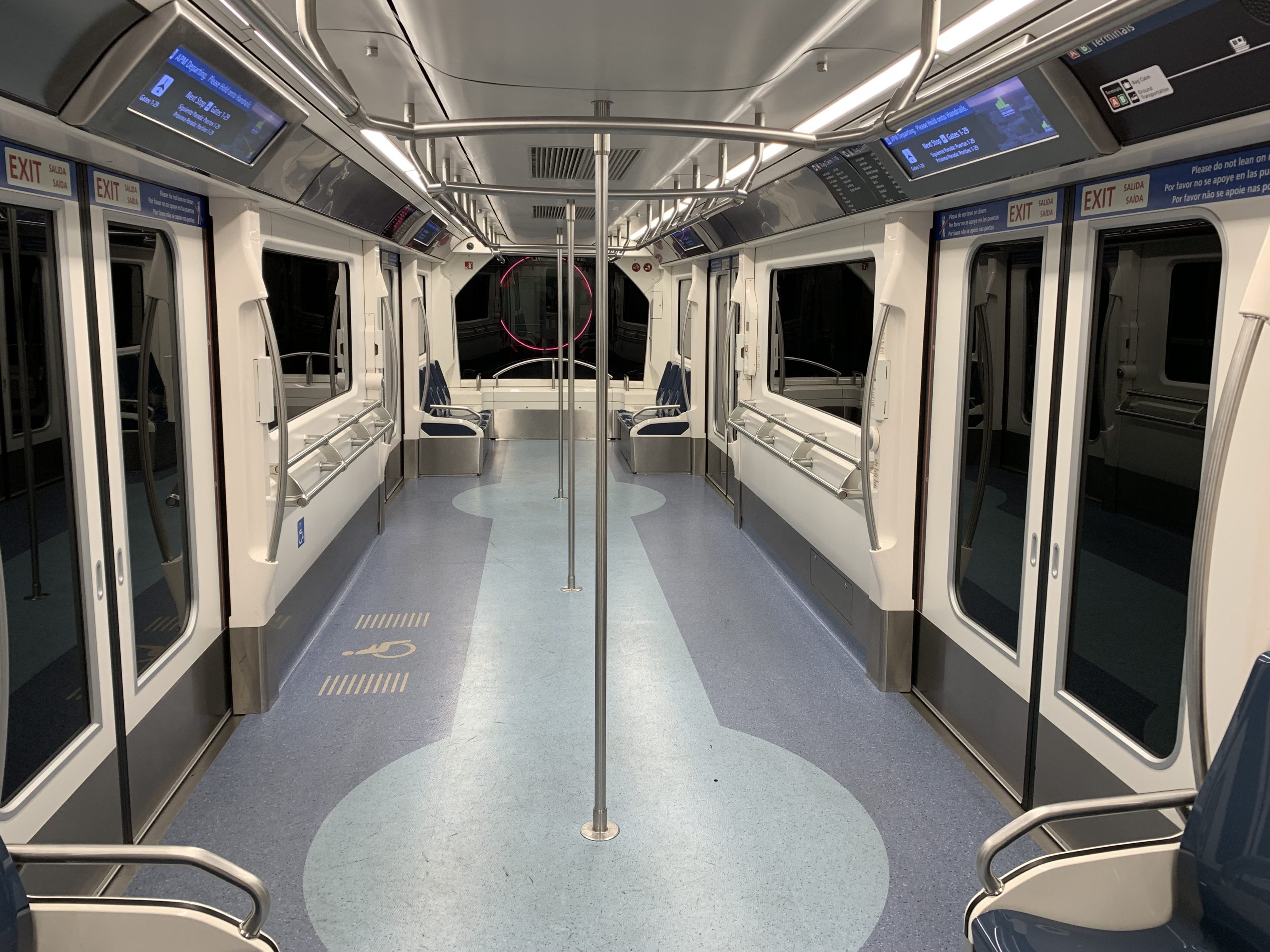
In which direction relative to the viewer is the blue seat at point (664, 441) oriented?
to the viewer's left

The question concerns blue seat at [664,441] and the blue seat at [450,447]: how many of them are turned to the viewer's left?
1

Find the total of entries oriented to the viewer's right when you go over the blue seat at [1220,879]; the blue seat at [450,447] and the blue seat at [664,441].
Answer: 1

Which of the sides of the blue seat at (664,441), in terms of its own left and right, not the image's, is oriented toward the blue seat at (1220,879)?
left

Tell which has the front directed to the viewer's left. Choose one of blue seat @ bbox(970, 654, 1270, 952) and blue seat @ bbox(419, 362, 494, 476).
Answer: blue seat @ bbox(970, 654, 1270, 952)

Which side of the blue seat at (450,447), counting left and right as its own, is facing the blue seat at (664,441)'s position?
front

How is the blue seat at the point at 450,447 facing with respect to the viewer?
to the viewer's right

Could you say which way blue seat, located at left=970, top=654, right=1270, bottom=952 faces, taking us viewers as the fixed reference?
facing to the left of the viewer

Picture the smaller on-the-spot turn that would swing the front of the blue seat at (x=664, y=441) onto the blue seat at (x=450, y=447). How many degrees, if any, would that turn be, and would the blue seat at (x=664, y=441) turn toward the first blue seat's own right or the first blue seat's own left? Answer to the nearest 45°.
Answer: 0° — it already faces it

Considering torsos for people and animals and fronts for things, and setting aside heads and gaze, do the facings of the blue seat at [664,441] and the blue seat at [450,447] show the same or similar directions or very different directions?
very different directions
